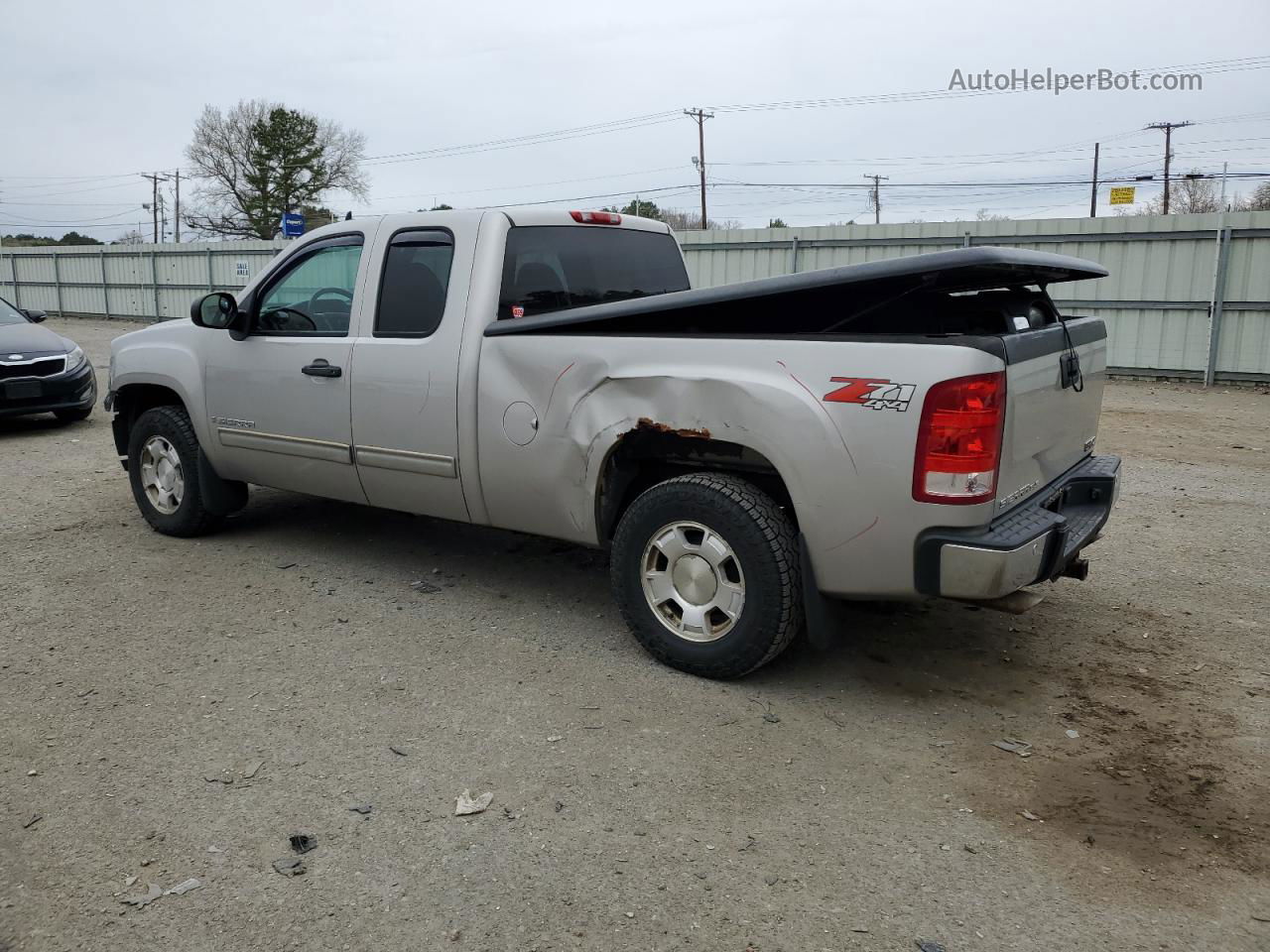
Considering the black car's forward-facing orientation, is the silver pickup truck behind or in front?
in front

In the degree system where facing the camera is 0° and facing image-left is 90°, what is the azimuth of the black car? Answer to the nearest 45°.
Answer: approximately 315°

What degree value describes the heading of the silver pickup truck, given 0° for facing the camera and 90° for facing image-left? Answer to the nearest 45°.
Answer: approximately 135°

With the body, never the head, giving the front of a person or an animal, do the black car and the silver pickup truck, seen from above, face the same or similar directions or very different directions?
very different directions

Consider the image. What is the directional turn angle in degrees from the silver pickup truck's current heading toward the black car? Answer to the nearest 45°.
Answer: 0° — it already faces it
